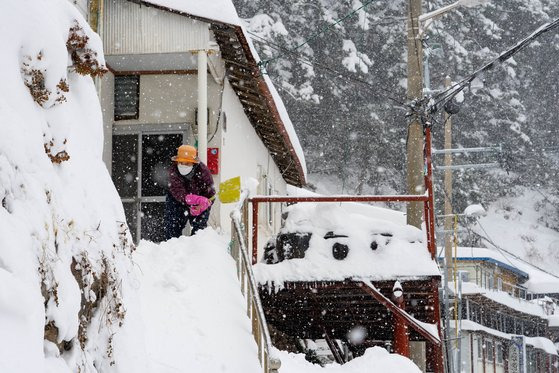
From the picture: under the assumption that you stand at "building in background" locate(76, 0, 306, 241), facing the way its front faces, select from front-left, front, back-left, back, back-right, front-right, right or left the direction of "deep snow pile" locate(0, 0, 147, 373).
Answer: front

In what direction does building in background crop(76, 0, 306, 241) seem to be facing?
toward the camera

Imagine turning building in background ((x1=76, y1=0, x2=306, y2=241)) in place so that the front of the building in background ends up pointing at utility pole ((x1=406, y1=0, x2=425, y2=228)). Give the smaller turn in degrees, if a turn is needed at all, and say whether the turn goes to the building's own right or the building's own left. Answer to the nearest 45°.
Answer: approximately 90° to the building's own left

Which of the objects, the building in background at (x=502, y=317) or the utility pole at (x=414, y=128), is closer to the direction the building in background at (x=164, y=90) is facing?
the utility pole

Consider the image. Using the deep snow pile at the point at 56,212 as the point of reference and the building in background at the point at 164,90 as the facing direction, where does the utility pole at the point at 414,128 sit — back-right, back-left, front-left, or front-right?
front-right

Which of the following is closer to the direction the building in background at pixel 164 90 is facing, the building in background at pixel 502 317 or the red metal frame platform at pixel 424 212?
the red metal frame platform

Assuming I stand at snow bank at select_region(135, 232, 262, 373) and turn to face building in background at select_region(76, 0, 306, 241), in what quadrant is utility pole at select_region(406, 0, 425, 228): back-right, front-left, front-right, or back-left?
front-right

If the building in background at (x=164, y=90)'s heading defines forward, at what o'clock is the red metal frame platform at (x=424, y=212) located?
The red metal frame platform is roughly at 10 o'clock from the building in background.

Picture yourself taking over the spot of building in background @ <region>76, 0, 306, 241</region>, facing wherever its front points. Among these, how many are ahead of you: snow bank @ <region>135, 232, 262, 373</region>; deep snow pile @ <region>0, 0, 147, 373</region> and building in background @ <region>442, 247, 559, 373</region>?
2

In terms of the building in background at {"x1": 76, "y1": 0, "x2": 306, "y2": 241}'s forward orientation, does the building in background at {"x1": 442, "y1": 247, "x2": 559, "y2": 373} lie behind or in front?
behind

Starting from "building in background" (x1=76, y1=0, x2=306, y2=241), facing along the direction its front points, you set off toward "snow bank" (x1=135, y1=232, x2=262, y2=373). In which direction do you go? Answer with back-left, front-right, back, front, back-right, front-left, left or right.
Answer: front
